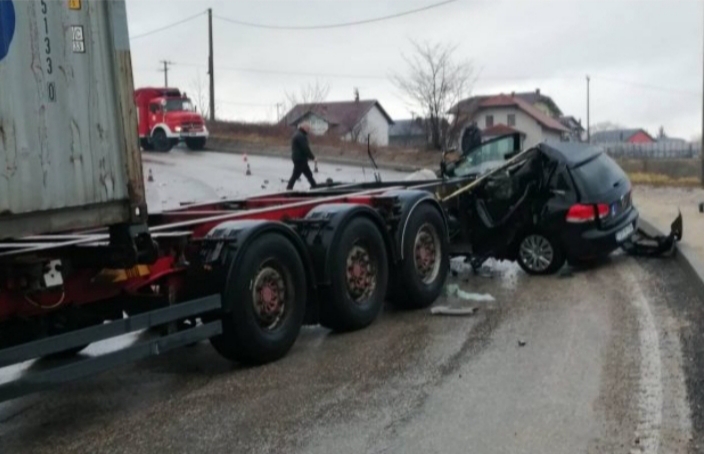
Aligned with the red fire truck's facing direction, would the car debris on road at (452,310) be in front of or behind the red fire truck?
in front

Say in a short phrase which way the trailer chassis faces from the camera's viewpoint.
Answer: facing the viewer and to the left of the viewer

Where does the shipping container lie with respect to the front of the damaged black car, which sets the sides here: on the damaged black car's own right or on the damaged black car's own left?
on the damaged black car's own left

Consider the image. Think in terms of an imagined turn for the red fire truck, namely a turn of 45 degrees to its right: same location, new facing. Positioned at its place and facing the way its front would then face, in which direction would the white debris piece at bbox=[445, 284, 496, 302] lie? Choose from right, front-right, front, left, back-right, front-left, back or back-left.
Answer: front

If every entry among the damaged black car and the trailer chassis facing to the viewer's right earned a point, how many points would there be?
0

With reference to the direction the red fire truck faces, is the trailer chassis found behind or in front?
in front

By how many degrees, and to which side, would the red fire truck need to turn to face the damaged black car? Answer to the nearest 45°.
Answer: approximately 45° to its right

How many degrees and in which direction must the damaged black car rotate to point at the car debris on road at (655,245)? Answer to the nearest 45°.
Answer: approximately 180°

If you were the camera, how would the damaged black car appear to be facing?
facing away from the viewer and to the left of the viewer

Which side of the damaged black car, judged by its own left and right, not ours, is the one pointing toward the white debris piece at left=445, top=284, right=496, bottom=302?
left

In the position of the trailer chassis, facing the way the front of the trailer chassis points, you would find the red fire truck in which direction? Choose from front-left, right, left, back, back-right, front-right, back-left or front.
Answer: back-right

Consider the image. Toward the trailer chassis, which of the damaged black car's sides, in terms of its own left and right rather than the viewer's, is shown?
left

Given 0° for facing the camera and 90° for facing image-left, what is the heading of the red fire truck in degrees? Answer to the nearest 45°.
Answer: approximately 315°

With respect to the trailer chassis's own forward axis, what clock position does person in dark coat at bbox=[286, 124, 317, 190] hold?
The person in dark coat is roughly at 5 o'clock from the trailer chassis.

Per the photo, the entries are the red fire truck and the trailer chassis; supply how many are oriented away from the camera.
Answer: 0
